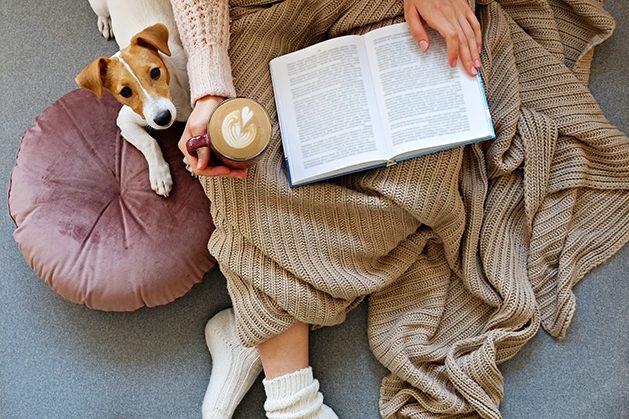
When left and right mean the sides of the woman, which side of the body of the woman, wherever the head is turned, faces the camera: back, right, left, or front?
front

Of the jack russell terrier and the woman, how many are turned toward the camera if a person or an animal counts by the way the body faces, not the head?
2

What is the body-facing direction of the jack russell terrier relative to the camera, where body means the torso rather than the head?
toward the camera

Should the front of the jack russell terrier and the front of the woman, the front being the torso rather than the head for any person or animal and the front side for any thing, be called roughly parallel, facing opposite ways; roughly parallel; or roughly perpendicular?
roughly parallel
